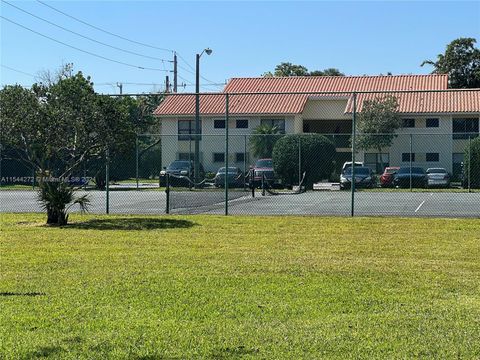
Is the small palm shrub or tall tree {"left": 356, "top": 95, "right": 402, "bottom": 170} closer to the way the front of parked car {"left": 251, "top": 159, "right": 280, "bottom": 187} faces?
the small palm shrub

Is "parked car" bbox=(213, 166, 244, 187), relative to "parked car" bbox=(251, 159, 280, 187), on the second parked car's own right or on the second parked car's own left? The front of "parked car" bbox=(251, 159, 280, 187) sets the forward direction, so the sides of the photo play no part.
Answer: on the second parked car's own right

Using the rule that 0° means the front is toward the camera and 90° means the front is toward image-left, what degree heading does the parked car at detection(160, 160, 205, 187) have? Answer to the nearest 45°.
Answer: approximately 45°

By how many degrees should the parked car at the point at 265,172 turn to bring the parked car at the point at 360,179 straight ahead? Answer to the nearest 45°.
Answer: approximately 45° to its left

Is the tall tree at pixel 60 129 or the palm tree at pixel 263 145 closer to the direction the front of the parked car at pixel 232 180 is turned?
the tall tree

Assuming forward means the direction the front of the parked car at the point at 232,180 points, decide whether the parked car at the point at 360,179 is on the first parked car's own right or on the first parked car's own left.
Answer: on the first parked car's own left
